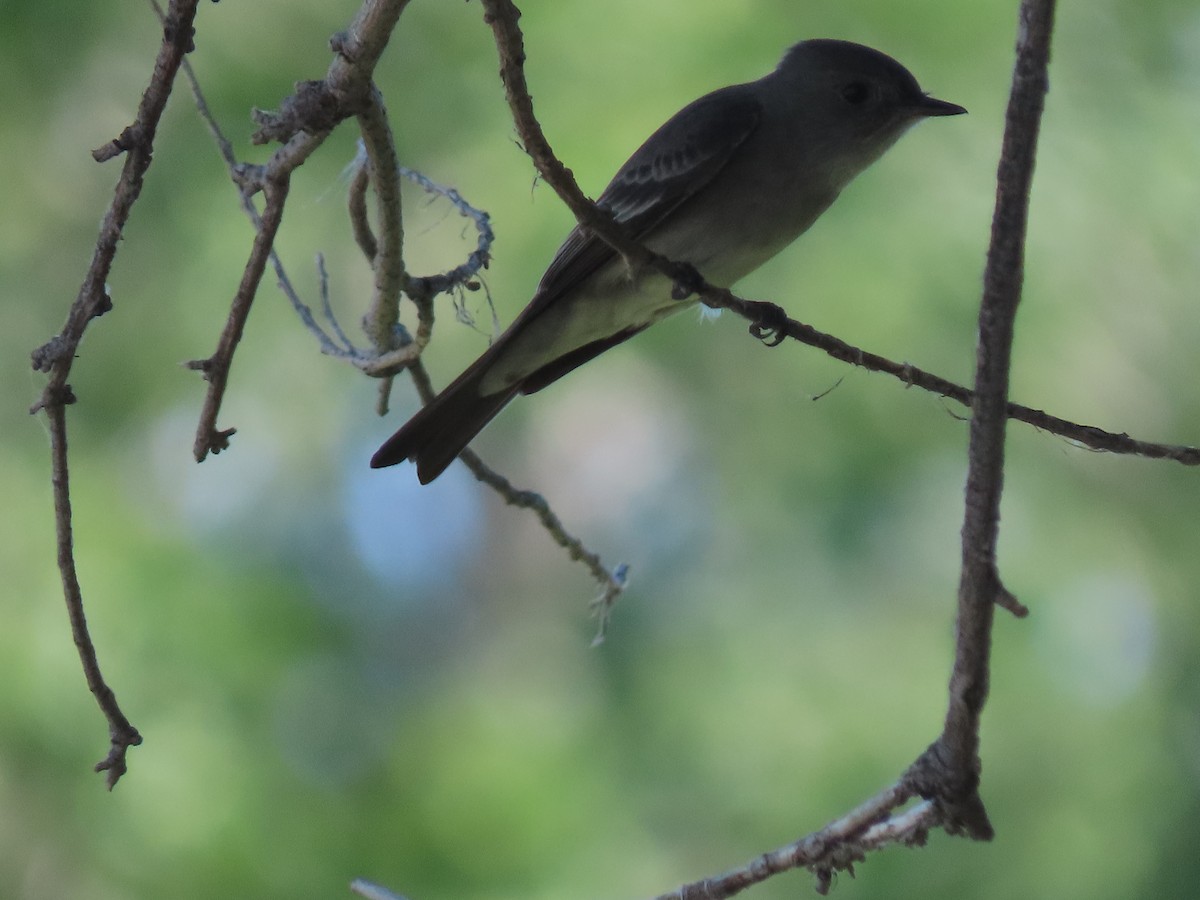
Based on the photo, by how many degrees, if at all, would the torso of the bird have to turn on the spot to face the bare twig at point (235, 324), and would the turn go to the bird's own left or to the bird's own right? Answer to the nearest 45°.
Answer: approximately 135° to the bird's own right

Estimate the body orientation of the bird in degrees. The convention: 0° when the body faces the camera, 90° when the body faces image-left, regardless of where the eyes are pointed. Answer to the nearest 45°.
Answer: approximately 270°
